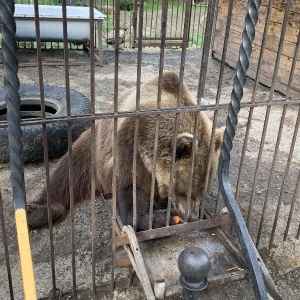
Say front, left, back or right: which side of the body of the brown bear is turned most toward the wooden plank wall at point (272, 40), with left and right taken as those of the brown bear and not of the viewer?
left

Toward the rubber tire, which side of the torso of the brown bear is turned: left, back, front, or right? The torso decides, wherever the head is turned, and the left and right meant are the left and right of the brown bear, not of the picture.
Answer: back

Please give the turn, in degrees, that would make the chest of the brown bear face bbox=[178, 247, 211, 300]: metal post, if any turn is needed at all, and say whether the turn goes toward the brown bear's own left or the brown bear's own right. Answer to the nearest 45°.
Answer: approximately 45° to the brown bear's own right

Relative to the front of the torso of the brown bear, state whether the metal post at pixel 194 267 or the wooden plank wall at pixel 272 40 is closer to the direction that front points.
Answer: the metal post

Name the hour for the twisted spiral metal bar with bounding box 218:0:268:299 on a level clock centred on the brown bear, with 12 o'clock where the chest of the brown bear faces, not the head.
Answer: The twisted spiral metal bar is roughly at 1 o'clock from the brown bear.

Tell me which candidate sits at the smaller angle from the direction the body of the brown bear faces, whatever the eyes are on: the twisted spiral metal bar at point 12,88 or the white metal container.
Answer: the twisted spiral metal bar

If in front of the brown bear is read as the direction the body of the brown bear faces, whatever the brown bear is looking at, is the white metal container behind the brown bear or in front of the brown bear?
behind

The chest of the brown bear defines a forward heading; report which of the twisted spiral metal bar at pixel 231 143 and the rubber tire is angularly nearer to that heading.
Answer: the twisted spiral metal bar

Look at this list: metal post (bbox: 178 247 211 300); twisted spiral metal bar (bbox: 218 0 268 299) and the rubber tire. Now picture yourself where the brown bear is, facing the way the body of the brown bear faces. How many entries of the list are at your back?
1

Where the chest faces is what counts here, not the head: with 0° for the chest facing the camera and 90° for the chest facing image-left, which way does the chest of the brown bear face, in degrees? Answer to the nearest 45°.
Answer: approximately 315°
